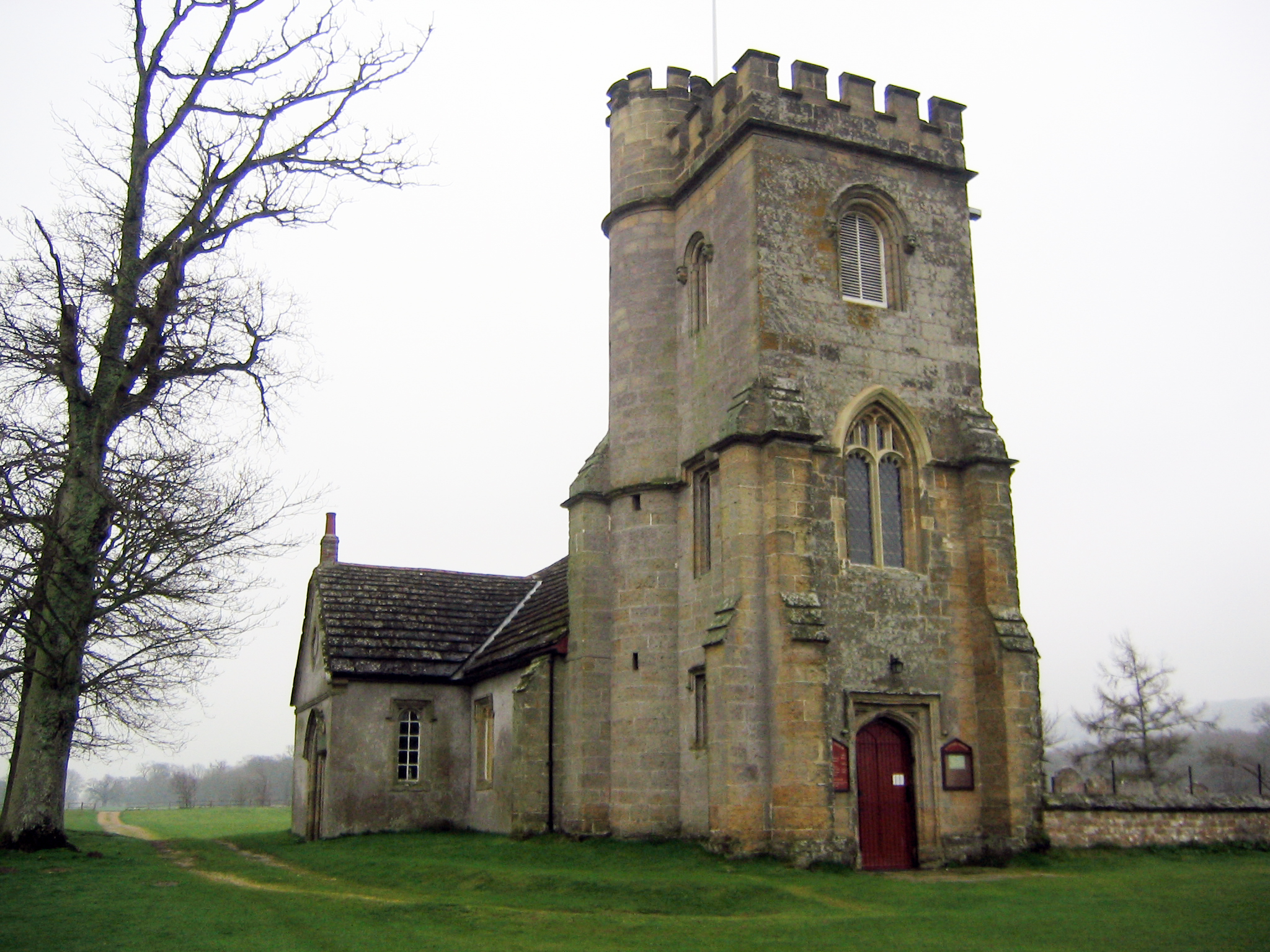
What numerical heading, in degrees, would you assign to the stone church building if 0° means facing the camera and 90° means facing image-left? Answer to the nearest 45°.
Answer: approximately 315°

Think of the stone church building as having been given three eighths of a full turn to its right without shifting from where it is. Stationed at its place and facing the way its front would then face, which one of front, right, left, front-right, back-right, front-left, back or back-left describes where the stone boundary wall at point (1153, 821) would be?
back
